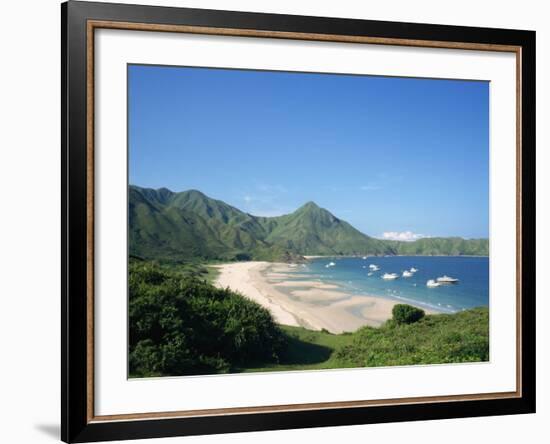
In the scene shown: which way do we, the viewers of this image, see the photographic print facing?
facing the viewer and to the right of the viewer
